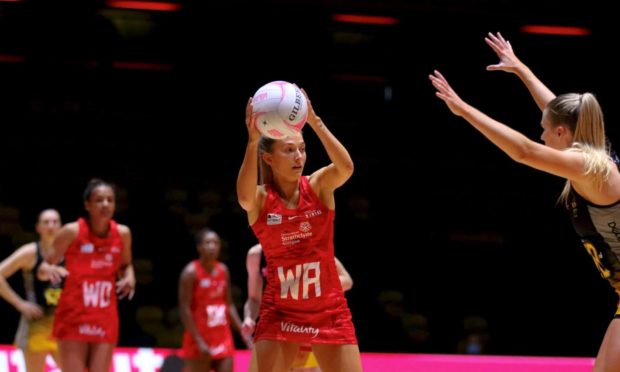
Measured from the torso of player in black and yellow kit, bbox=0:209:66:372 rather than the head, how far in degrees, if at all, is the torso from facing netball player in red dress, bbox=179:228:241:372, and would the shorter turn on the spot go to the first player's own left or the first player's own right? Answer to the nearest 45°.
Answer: approximately 90° to the first player's own left

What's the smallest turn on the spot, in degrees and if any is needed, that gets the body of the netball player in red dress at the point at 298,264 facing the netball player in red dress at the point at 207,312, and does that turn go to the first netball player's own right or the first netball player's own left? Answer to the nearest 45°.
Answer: approximately 180°

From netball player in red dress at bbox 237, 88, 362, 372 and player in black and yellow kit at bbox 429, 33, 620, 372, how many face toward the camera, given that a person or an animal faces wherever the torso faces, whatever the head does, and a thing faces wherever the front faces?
1

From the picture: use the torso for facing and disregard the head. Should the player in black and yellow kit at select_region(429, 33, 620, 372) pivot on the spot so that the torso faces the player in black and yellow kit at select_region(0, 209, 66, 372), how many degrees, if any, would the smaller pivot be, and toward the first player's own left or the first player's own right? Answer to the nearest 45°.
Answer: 0° — they already face them

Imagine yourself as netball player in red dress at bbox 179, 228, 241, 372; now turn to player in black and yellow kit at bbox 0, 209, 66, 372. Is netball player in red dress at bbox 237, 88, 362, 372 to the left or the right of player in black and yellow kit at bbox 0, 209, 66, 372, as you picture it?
left

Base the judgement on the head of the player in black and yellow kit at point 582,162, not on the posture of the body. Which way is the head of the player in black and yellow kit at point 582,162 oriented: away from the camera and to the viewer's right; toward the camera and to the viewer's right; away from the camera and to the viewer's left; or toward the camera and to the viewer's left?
away from the camera and to the viewer's left

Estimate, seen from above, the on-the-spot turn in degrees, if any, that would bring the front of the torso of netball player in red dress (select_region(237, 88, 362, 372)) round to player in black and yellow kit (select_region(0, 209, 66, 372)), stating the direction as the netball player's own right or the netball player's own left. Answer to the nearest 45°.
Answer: approximately 135° to the netball player's own right

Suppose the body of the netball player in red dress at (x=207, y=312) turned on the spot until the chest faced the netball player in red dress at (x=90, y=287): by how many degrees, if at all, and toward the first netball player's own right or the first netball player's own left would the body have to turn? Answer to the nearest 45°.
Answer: approximately 45° to the first netball player's own right

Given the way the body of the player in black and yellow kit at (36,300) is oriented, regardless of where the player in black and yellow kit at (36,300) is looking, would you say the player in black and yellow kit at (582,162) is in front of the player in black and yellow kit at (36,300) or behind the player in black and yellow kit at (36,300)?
in front

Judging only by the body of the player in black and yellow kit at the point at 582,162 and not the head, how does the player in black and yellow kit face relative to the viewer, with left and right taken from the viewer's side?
facing away from the viewer and to the left of the viewer

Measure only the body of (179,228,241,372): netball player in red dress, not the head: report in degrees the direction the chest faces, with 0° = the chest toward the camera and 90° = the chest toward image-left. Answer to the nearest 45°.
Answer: approximately 315°

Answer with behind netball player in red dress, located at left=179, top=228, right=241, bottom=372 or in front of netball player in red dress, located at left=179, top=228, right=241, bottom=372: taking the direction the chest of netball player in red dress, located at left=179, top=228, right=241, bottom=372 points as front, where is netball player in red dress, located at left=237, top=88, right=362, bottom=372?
in front

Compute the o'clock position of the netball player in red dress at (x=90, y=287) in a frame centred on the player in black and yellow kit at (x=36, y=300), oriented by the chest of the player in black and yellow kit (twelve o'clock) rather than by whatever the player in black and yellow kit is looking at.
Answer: The netball player in red dress is roughly at 1 o'clock from the player in black and yellow kit.

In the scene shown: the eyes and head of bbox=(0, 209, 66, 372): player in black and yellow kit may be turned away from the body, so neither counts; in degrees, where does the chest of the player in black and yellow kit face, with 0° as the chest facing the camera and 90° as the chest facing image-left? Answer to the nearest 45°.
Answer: approximately 315°
